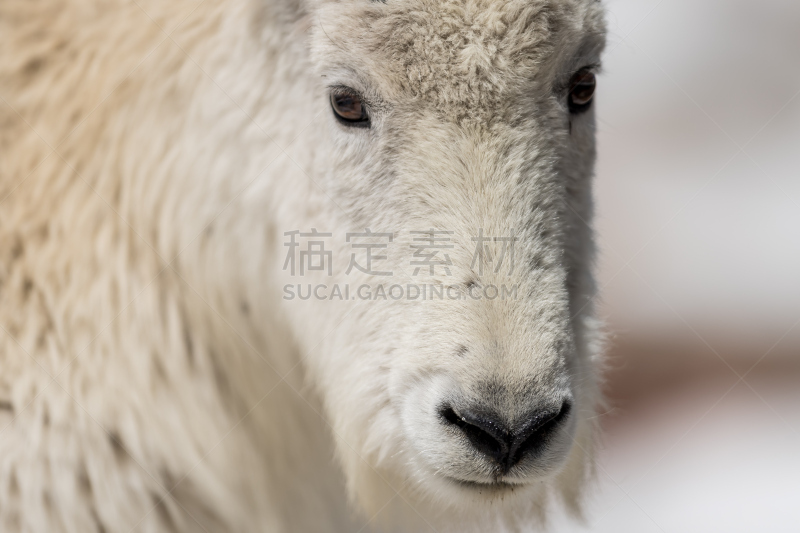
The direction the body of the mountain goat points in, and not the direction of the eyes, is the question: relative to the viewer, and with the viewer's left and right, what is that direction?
facing the viewer and to the right of the viewer
